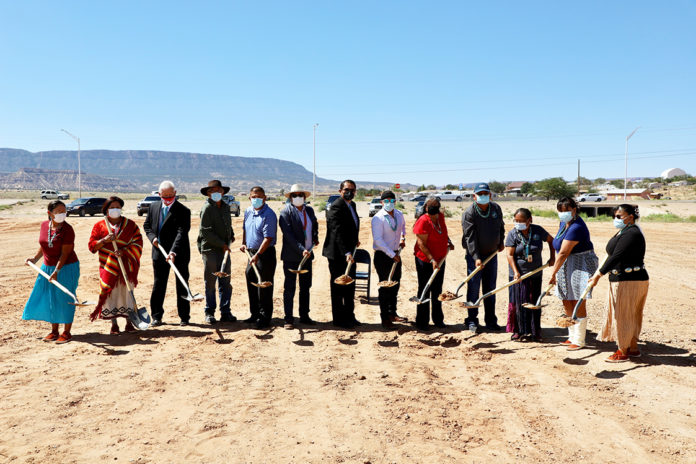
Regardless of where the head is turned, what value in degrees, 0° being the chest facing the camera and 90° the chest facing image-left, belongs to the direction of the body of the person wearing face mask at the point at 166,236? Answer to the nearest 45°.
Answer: approximately 0°

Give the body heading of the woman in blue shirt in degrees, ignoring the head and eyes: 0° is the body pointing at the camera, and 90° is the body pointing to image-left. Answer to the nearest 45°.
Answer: approximately 45°

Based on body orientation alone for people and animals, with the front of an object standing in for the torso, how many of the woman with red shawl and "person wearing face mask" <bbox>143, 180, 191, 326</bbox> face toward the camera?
2

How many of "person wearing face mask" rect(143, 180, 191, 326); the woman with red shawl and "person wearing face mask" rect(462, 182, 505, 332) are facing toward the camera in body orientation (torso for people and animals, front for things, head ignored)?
3

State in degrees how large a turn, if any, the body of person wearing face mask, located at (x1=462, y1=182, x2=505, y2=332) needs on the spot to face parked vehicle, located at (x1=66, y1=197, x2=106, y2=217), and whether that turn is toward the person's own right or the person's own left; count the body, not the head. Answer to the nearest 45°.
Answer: approximately 135° to the person's own right

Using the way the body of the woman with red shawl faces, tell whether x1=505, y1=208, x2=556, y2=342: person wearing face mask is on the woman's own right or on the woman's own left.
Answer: on the woman's own left

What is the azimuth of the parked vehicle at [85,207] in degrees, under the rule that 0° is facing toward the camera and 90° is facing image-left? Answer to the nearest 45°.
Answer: approximately 45°
